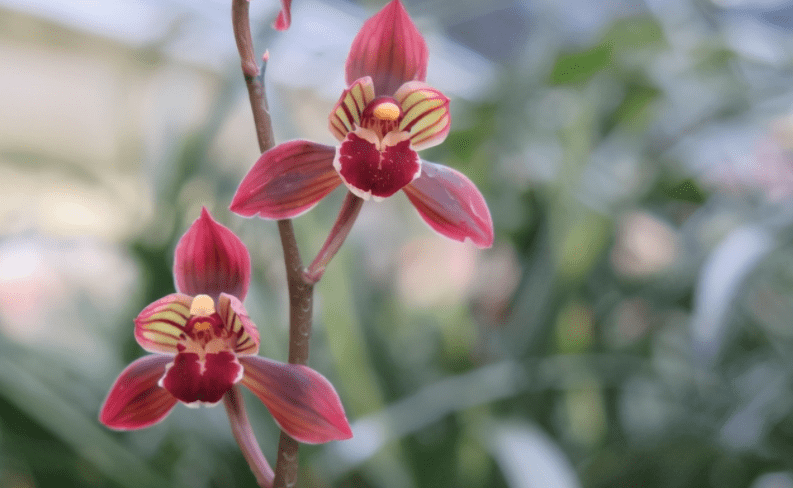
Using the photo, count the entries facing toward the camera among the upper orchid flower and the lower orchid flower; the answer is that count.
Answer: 2

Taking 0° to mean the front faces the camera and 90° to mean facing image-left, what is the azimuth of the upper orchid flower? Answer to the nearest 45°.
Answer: approximately 0°
